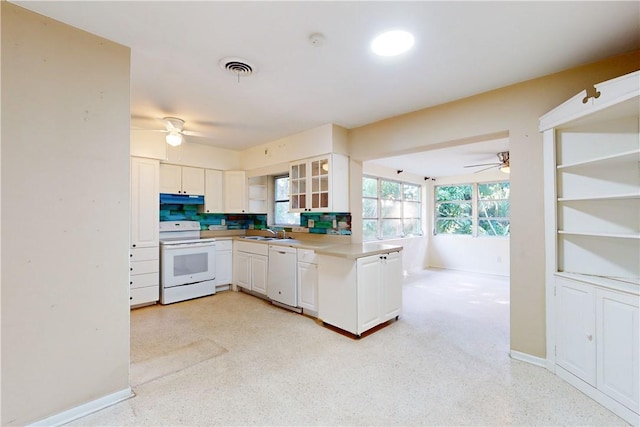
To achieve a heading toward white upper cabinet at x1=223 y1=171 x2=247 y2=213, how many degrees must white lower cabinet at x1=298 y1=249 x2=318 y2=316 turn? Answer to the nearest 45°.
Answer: approximately 90° to its right

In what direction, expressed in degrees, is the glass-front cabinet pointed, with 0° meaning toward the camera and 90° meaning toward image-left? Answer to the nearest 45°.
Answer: approximately 45°

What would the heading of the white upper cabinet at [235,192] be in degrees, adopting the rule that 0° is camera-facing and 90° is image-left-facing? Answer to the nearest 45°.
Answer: approximately 0°

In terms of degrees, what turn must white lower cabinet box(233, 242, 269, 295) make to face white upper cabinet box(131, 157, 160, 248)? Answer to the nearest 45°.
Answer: approximately 45° to its right

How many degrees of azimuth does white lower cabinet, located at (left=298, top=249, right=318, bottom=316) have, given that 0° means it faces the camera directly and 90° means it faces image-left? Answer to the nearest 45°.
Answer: approximately 45°

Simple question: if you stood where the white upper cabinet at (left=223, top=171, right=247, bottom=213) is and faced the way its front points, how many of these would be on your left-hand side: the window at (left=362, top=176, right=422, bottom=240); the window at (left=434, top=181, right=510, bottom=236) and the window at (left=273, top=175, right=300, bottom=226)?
3

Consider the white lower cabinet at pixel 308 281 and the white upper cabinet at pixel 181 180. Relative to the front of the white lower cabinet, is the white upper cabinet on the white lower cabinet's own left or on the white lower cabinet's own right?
on the white lower cabinet's own right

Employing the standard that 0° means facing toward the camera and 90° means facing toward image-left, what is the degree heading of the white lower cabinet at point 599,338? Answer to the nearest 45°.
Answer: approximately 45°

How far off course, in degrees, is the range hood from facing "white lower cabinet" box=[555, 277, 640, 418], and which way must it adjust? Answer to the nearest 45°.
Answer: approximately 45° to its left

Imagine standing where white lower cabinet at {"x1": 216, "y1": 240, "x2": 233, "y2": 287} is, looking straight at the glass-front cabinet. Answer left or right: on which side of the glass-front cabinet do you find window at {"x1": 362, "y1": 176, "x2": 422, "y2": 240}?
left
